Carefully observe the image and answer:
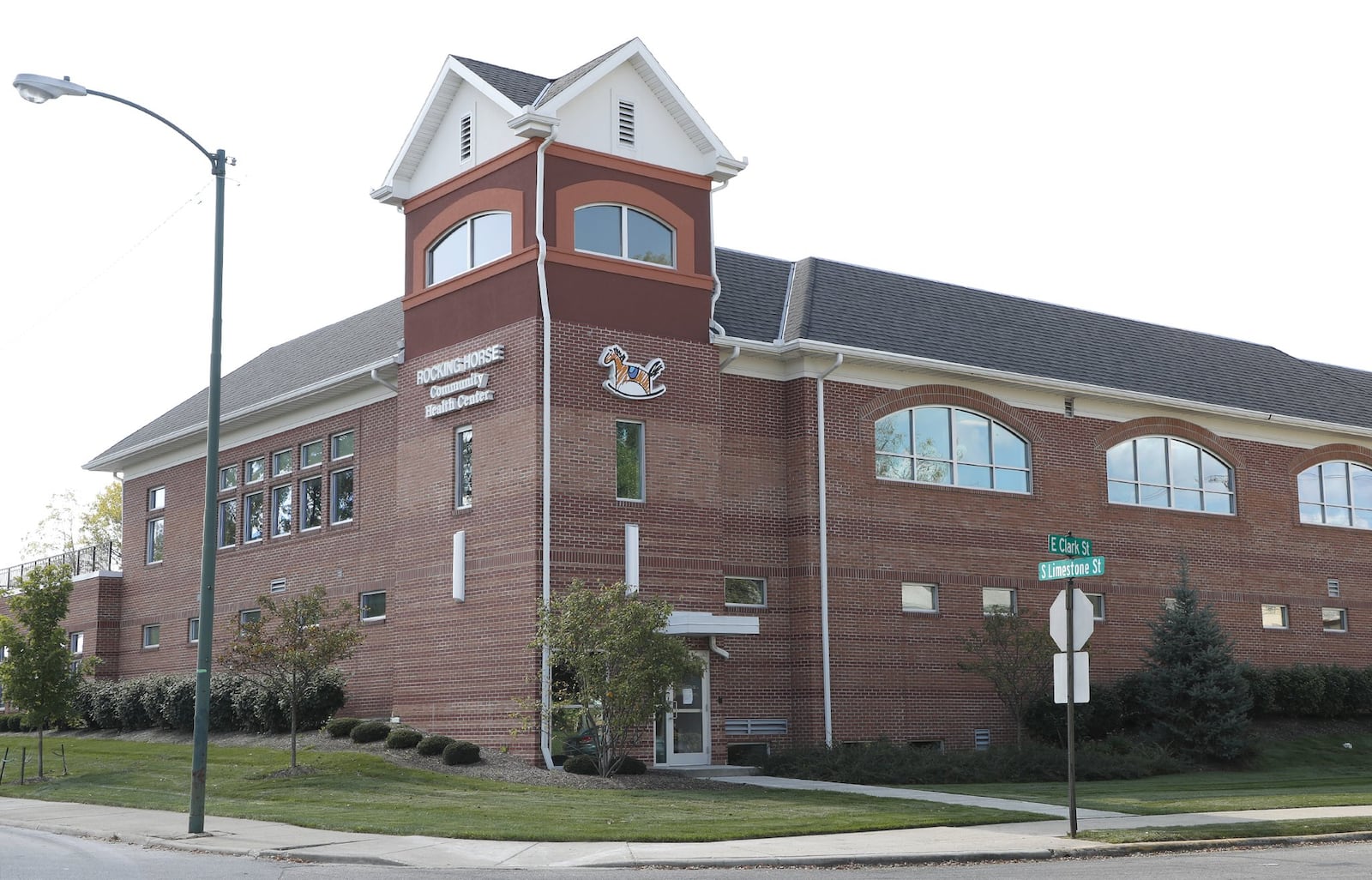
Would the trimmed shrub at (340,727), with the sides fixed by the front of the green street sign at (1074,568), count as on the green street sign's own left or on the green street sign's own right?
on the green street sign's own right

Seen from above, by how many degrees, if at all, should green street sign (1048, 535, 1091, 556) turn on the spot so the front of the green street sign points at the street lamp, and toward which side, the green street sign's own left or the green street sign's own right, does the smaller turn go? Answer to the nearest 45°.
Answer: approximately 135° to the green street sign's own right

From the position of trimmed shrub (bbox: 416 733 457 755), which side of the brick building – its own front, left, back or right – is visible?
right

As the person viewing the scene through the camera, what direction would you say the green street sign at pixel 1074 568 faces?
facing the viewer and to the left of the viewer

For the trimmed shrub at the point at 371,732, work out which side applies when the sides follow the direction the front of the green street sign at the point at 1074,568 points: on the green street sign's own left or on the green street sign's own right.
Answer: on the green street sign's own right

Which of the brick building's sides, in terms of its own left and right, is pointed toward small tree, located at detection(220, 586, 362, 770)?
right

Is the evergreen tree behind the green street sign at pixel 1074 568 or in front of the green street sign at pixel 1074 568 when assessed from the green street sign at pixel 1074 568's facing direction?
behind

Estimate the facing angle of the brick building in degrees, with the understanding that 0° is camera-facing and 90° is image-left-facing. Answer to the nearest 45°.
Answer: approximately 315°

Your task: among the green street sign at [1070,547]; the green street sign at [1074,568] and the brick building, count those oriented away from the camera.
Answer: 0

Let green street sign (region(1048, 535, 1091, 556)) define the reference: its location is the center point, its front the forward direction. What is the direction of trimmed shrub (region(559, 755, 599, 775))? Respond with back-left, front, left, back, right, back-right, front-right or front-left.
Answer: back

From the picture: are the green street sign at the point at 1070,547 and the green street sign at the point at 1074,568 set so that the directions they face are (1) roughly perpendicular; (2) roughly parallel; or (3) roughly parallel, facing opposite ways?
roughly perpendicular
